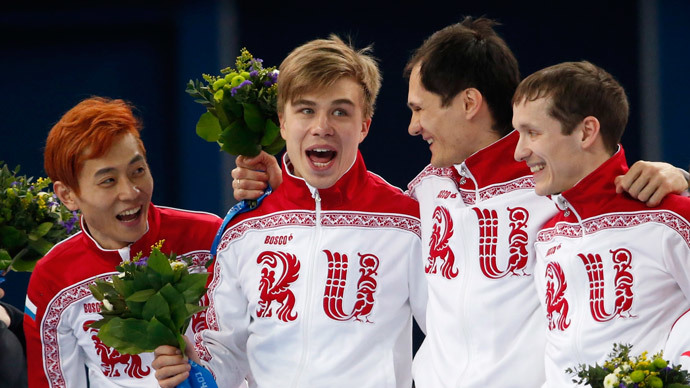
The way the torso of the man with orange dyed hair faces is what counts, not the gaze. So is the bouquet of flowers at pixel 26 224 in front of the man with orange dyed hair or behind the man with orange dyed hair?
behind

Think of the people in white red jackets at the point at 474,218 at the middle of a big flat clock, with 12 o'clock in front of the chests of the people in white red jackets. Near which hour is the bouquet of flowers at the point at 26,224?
The bouquet of flowers is roughly at 2 o'clock from the people in white red jackets.

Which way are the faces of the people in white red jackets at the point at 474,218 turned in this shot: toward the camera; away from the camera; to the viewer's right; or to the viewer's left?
to the viewer's left

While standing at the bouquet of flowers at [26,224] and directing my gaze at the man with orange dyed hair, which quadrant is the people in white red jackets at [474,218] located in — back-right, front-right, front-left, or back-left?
front-left

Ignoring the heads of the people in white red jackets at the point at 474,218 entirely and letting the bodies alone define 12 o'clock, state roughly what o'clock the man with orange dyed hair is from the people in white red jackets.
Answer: The man with orange dyed hair is roughly at 2 o'clock from the people in white red jackets.

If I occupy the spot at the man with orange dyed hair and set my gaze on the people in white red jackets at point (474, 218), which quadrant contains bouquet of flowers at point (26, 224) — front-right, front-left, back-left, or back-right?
back-left

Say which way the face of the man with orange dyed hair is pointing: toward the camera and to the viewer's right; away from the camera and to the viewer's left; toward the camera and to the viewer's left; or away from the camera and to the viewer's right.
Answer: toward the camera and to the viewer's right

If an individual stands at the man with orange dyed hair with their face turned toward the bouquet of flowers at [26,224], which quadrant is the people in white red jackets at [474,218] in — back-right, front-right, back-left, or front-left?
back-right

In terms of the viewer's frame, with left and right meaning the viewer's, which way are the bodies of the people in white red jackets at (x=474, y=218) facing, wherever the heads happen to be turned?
facing the viewer and to the left of the viewer

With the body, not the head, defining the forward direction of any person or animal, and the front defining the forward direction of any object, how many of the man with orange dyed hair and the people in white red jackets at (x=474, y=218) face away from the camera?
0

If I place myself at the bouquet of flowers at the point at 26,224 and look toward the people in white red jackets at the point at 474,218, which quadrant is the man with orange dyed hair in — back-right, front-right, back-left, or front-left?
front-right

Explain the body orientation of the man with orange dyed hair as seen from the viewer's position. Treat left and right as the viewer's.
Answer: facing the viewer and to the right of the viewer

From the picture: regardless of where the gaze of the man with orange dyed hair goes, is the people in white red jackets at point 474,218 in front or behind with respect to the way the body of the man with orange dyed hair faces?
in front
